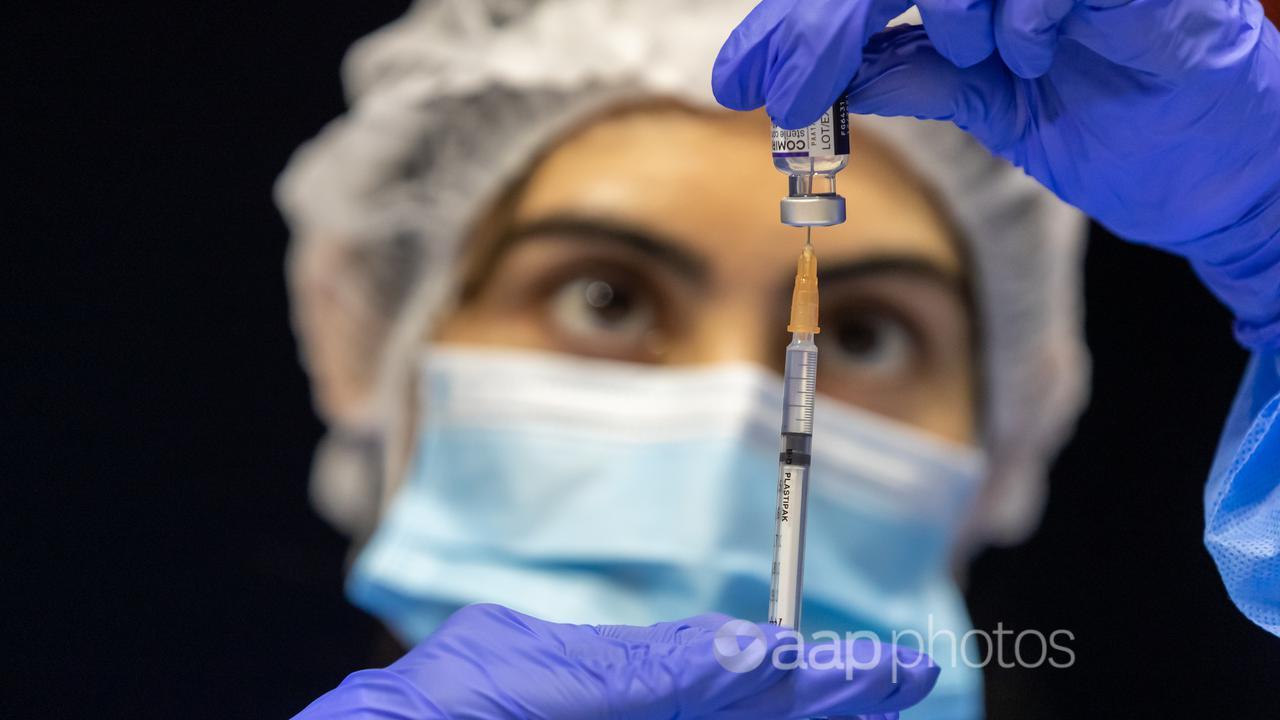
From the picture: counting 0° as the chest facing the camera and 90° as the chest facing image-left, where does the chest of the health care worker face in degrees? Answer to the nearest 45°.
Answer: approximately 0°
